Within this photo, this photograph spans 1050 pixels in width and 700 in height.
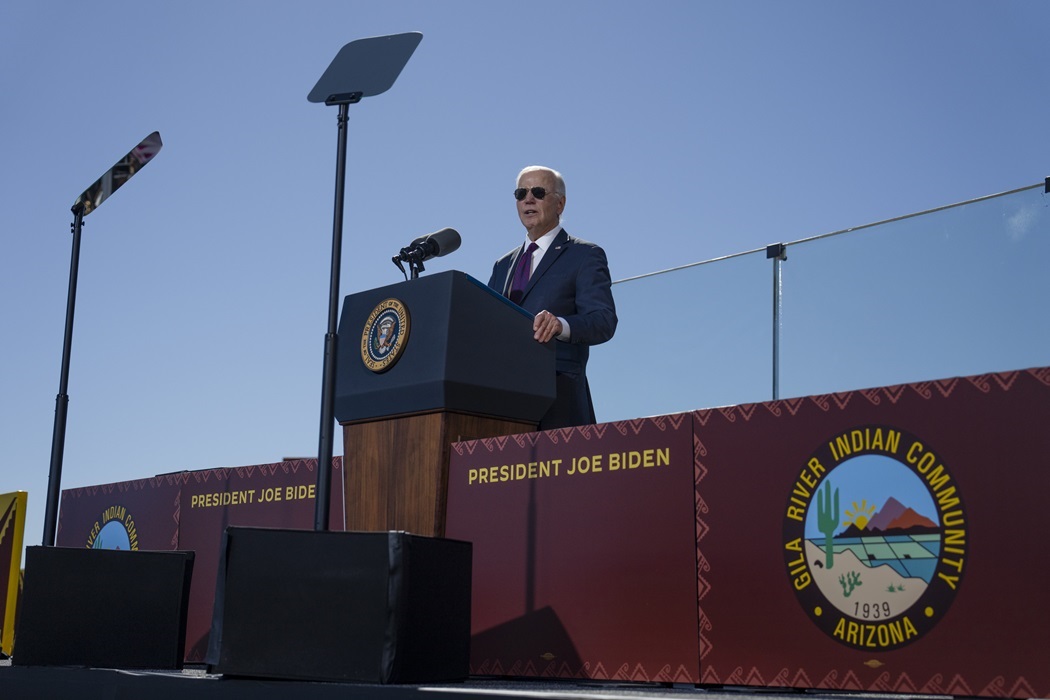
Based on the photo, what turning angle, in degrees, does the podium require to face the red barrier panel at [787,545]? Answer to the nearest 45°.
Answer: approximately 90° to its left

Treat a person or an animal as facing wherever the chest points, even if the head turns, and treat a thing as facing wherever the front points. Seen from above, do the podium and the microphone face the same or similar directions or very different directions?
very different directions

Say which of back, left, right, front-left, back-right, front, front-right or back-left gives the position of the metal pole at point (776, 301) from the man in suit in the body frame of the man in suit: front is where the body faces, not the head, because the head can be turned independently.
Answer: back

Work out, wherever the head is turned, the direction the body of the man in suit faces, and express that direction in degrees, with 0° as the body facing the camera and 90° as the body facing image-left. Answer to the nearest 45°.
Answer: approximately 45°

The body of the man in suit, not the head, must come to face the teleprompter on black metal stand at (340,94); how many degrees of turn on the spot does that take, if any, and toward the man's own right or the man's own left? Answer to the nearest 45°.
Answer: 0° — they already face it

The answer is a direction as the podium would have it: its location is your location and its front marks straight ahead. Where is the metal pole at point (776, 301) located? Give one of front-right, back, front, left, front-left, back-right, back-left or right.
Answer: back

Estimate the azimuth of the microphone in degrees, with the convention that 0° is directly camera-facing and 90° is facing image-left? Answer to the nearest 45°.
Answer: approximately 225°
